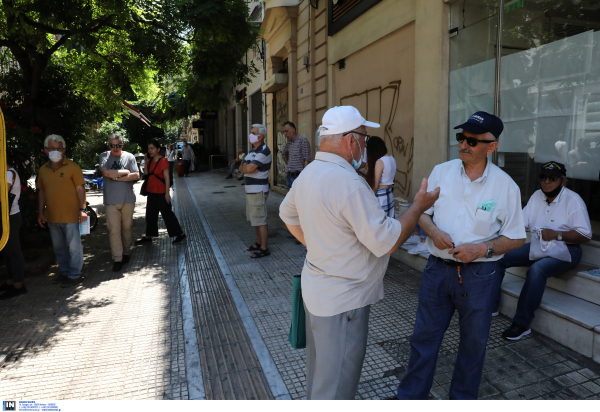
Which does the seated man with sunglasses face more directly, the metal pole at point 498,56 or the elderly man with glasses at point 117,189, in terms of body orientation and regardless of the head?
the elderly man with glasses

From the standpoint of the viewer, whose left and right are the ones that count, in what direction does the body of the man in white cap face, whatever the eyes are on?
facing away from the viewer and to the right of the viewer

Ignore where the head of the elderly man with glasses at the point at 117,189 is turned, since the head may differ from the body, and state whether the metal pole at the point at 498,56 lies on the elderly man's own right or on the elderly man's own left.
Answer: on the elderly man's own left

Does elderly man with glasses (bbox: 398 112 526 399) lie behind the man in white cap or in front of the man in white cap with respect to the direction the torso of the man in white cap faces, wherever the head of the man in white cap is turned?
in front

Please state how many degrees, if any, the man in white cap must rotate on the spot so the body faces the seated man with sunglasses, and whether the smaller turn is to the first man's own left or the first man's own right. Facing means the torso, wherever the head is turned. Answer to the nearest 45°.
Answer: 0° — they already face them

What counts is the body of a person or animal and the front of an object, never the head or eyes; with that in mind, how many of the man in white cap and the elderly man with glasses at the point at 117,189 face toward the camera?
1

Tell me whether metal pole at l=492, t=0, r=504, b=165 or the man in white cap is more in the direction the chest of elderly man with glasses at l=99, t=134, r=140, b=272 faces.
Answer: the man in white cap

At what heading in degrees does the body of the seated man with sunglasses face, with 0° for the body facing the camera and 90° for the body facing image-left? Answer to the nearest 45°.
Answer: approximately 45°

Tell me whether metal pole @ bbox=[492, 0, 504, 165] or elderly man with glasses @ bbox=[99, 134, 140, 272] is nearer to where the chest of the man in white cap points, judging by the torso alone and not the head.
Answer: the metal pole

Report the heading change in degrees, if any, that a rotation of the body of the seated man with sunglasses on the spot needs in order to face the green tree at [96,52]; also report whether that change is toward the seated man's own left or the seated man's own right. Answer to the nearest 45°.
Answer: approximately 45° to the seated man's own right

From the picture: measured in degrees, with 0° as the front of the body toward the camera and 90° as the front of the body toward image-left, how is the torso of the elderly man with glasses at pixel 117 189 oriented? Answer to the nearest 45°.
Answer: approximately 0°

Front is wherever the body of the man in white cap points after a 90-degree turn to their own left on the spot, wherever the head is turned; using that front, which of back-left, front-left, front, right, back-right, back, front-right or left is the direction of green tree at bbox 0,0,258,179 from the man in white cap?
front

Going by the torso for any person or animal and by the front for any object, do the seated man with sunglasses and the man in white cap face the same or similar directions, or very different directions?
very different directions
